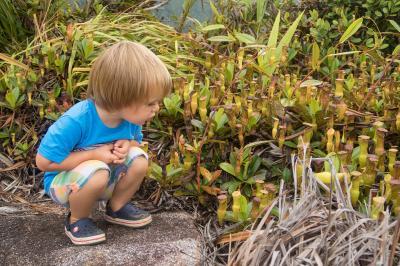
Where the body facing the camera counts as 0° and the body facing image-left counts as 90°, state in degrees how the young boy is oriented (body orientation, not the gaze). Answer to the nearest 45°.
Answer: approximately 315°

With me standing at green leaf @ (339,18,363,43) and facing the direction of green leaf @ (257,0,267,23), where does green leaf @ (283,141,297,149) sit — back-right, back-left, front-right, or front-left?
back-left

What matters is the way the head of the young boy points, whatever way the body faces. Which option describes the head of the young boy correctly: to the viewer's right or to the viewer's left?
to the viewer's right

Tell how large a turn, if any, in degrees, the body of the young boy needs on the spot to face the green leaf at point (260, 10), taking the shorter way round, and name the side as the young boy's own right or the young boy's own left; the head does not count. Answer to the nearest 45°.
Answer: approximately 90° to the young boy's own left

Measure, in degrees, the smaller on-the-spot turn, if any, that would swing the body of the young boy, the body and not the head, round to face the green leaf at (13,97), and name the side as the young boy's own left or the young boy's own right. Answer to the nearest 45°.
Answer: approximately 180°

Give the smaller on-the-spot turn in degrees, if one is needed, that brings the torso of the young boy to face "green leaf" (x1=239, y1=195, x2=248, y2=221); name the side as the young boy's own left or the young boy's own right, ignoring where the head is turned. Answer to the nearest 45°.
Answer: approximately 45° to the young boy's own left

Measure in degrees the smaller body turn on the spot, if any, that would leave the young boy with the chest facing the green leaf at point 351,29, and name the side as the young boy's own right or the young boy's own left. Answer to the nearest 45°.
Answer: approximately 90° to the young boy's own left

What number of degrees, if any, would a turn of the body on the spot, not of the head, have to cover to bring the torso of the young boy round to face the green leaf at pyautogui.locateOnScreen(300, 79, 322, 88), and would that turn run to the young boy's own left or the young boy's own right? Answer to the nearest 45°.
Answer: approximately 90° to the young boy's own left
